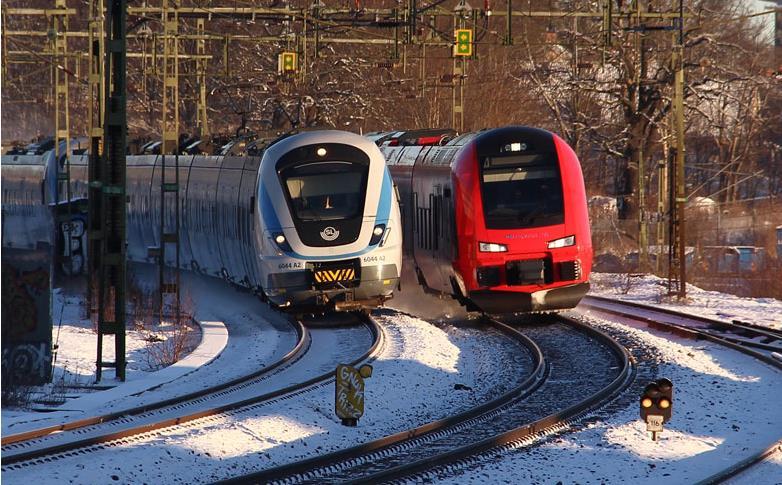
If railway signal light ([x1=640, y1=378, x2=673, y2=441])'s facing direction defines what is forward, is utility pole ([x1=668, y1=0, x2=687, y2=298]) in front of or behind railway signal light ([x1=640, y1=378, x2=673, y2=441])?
behind

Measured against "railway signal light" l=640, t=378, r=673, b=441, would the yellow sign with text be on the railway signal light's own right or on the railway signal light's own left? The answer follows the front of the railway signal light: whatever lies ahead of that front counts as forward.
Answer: on the railway signal light's own right

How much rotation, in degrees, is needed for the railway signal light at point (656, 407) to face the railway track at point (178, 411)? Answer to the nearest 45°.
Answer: approximately 90° to its right

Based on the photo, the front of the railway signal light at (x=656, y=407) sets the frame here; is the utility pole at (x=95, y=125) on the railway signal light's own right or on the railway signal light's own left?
on the railway signal light's own right

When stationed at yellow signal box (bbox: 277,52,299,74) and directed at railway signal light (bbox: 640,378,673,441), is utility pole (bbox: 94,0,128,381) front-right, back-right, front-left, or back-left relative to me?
front-right

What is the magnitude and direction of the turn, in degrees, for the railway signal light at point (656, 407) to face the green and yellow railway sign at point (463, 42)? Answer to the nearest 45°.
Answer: approximately 180°

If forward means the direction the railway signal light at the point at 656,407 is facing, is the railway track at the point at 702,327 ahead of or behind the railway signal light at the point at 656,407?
behind

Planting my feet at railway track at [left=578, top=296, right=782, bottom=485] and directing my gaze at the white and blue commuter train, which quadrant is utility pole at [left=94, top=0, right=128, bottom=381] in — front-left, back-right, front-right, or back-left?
front-left

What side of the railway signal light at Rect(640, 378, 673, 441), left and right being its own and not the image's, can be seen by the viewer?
front

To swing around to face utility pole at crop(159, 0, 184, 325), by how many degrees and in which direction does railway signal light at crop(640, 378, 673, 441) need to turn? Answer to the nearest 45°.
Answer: approximately 135° to its right

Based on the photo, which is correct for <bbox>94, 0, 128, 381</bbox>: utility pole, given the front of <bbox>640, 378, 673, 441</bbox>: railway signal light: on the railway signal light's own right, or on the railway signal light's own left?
on the railway signal light's own right

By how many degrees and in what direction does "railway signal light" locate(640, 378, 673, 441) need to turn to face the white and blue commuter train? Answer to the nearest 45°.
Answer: approximately 135° to its right

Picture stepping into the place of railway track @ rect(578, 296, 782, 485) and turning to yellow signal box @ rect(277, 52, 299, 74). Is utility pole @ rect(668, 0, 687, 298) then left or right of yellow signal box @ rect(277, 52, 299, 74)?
right
